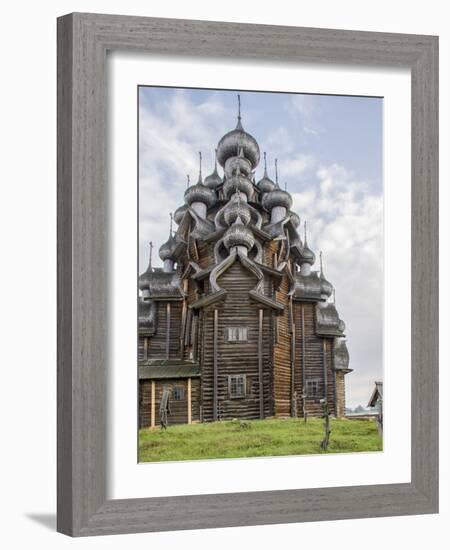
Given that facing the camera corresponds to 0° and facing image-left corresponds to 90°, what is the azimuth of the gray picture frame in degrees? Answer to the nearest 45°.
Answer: approximately 315°
